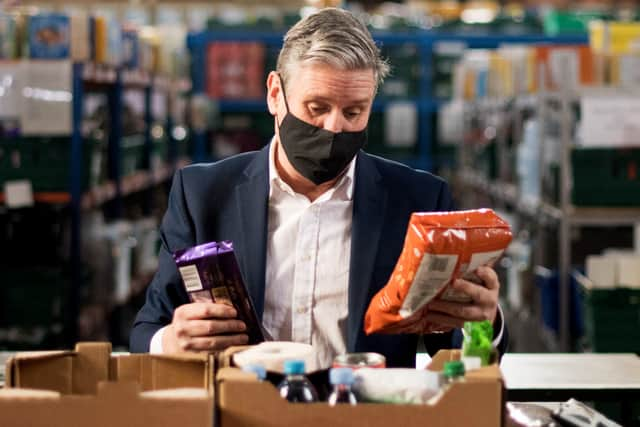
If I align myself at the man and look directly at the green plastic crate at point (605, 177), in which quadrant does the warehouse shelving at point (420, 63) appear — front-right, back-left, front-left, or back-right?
front-left

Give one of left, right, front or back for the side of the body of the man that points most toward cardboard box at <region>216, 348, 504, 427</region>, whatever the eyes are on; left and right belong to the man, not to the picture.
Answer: front

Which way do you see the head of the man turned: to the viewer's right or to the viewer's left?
to the viewer's right

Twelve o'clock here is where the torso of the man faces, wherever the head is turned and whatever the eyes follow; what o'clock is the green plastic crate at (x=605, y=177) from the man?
The green plastic crate is roughly at 7 o'clock from the man.

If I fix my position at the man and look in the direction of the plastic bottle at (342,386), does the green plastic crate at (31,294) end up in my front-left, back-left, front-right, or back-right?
back-right

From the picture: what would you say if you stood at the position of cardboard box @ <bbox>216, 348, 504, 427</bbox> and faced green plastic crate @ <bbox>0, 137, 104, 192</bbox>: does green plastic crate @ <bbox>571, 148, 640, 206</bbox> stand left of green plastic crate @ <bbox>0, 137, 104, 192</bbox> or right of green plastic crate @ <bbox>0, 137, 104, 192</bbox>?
right

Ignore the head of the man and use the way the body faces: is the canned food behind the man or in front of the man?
in front

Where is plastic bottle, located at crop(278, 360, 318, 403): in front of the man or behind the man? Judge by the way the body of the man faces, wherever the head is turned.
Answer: in front

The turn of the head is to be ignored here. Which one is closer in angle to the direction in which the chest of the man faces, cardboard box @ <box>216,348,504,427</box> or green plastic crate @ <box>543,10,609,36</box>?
the cardboard box

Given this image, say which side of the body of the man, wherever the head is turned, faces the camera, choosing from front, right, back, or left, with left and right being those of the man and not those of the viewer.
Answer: front

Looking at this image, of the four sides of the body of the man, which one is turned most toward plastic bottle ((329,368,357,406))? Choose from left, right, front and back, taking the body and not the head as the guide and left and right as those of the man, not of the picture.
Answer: front

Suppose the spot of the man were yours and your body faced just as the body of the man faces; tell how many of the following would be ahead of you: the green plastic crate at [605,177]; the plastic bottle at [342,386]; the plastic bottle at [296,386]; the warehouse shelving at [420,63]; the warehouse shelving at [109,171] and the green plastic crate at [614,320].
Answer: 2

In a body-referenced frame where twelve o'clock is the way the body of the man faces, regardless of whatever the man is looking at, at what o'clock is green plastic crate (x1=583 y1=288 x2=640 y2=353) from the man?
The green plastic crate is roughly at 7 o'clock from the man.

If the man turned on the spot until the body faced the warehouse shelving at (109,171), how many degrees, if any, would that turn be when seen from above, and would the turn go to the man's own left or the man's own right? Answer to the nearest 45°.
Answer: approximately 180°
